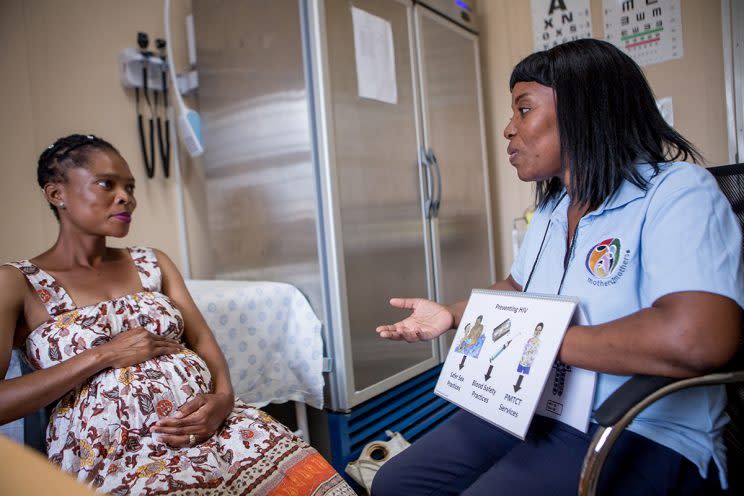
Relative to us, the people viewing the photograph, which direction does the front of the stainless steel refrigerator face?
facing the viewer and to the right of the viewer

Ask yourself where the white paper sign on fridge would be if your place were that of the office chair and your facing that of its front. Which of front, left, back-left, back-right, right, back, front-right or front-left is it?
right

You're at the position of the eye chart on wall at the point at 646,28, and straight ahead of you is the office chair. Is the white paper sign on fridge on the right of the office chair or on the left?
right

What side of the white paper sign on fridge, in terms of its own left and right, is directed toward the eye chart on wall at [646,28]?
left

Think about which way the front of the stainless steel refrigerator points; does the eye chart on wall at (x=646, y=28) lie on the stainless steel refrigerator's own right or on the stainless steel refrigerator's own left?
on the stainless steel refrigerator's own left

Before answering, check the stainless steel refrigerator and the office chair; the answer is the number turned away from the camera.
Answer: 0

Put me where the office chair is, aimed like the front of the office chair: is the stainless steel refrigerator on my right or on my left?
on my right

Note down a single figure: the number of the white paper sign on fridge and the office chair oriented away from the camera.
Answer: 0

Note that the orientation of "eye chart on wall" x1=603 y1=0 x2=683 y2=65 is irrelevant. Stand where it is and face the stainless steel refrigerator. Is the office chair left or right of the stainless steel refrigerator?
left

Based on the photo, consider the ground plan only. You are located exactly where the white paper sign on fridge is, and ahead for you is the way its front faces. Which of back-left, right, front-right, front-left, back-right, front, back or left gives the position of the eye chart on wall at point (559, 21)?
left

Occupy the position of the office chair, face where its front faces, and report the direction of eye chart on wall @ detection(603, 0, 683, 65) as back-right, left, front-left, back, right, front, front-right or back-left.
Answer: back-right

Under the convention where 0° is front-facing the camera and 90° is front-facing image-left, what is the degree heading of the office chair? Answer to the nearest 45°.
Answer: approximately 45°

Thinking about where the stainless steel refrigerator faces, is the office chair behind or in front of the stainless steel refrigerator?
in front

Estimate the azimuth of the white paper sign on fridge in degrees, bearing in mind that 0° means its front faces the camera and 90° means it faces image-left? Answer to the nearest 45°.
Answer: approximately 315°

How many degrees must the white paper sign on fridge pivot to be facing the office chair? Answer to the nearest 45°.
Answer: approximately 45° to its right
